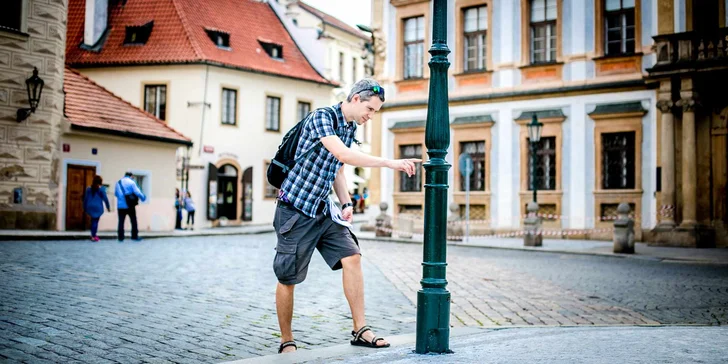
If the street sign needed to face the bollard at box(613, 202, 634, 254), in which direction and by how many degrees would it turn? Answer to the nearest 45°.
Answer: approximately 45° to its left

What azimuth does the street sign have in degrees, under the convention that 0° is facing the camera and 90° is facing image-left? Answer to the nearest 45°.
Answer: approximately 0°

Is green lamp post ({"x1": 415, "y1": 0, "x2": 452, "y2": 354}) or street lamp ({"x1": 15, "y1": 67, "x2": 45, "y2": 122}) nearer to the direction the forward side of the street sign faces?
the green lamp post

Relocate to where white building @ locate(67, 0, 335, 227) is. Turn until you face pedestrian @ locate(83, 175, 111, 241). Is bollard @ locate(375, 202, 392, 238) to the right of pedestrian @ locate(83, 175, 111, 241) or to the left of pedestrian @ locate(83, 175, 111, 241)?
left

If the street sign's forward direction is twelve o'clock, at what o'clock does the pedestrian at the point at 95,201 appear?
The pedestrian is roughly at 2 o'clock from the street sign.

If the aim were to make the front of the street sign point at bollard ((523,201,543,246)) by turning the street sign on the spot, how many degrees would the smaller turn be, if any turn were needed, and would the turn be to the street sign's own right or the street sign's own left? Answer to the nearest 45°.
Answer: approximately 45° to the street sign's own left

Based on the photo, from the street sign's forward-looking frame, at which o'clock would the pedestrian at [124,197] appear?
The pedestrian is roughly at 2 o'clock from the street sign.

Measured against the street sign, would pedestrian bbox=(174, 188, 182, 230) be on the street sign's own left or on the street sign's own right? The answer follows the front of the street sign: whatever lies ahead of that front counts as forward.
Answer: on the street sign's own right

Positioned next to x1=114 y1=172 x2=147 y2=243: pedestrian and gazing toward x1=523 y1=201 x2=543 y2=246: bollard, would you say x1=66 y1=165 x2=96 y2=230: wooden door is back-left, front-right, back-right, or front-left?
back-left
